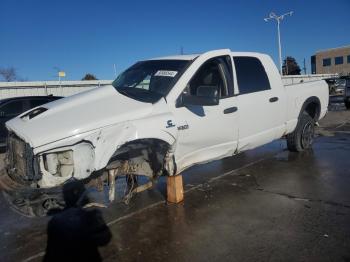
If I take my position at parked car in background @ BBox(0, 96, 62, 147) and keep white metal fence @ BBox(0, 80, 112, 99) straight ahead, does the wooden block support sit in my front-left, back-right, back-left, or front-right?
back-right

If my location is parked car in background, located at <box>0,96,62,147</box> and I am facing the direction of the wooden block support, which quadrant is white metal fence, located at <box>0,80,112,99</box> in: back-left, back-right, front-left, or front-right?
back-left

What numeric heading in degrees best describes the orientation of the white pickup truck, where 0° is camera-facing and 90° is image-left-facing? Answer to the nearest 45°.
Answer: approximately 45°

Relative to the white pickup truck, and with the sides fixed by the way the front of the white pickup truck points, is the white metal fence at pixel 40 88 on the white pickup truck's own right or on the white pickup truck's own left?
on the white pickup truck's own right

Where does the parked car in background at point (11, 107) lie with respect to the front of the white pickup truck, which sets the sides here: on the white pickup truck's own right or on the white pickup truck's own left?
on the white pickup truck's own right
